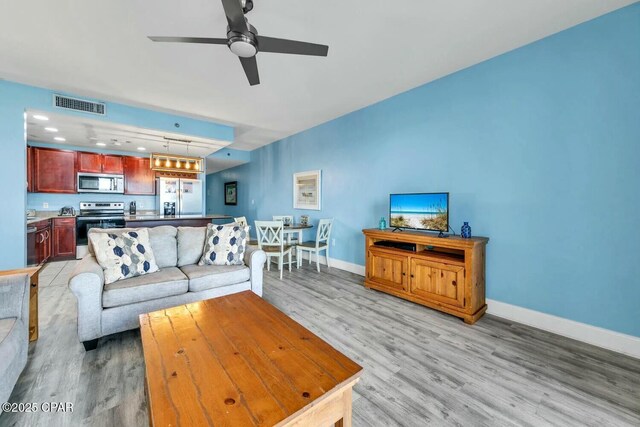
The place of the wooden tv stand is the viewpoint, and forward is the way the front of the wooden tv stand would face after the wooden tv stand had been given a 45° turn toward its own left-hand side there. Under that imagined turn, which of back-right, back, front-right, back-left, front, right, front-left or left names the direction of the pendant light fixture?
right

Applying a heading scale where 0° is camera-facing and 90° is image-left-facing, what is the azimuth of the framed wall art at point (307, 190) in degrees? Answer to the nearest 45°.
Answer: approximately 45°

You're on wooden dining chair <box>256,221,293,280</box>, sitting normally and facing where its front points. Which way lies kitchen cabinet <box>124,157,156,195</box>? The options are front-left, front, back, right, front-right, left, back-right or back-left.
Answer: left

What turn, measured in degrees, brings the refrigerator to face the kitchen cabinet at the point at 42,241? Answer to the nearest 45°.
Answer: approximately 90° to its right

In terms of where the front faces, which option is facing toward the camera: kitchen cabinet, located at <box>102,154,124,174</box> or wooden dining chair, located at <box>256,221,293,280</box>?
the kitchen cabinet

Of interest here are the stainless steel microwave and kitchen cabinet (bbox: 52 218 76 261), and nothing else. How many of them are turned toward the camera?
2

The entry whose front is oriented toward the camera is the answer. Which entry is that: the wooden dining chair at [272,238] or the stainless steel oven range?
the stainless steel oven range

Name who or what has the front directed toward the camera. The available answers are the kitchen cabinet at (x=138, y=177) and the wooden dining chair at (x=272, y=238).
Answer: the kitchen cabinet

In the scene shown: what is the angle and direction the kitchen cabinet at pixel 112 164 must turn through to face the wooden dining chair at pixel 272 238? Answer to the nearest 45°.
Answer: approximately 45° to its left

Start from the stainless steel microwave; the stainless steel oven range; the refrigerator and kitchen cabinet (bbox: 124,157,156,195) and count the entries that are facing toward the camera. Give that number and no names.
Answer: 4

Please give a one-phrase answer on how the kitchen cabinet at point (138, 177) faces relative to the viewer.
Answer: facing the viewer

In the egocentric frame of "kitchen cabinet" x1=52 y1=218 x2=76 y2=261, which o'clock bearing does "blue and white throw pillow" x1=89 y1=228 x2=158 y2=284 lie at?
The blue and white throw pillow is roughly at 12 o'clock from the kitchen cabinet.

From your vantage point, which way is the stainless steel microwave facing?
toward the camera

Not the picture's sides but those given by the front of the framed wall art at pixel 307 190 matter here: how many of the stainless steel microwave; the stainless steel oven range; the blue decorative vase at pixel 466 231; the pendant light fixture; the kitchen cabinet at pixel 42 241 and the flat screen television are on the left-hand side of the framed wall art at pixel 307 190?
2

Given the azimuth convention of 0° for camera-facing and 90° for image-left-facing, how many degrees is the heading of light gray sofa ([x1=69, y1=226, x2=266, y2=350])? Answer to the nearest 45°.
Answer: approximately 315°

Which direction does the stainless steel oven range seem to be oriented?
toward the camera

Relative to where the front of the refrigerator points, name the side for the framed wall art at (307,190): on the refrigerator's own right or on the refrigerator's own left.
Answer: on the refrigerator's own left

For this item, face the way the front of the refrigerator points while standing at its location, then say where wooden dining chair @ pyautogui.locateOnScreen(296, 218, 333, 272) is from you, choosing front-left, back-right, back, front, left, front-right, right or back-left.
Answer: front-left
